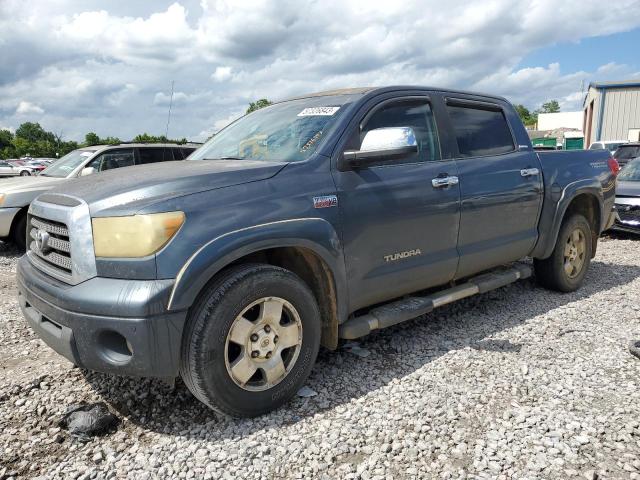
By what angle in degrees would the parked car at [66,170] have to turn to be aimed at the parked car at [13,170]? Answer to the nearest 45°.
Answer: approximately 135° to its right

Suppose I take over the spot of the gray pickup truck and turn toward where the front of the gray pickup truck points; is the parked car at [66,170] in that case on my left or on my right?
on my right

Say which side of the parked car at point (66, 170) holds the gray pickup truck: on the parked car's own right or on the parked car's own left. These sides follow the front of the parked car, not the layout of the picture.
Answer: on the parked car's own left

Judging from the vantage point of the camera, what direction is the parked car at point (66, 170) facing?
facing the viewer and to the left of the viewer

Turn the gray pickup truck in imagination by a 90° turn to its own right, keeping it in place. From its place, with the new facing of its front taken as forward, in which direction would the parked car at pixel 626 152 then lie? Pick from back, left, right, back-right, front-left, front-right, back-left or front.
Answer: right

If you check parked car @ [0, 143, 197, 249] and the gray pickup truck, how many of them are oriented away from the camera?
0

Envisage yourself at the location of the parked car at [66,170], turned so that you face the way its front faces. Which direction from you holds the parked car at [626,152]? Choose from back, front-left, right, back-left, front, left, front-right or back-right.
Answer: back-left

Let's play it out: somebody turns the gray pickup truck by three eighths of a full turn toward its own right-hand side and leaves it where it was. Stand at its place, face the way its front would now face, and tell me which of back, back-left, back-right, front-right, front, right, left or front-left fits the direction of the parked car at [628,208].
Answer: front-right

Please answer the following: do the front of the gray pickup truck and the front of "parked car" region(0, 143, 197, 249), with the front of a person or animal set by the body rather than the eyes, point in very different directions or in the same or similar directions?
same or similar directions
